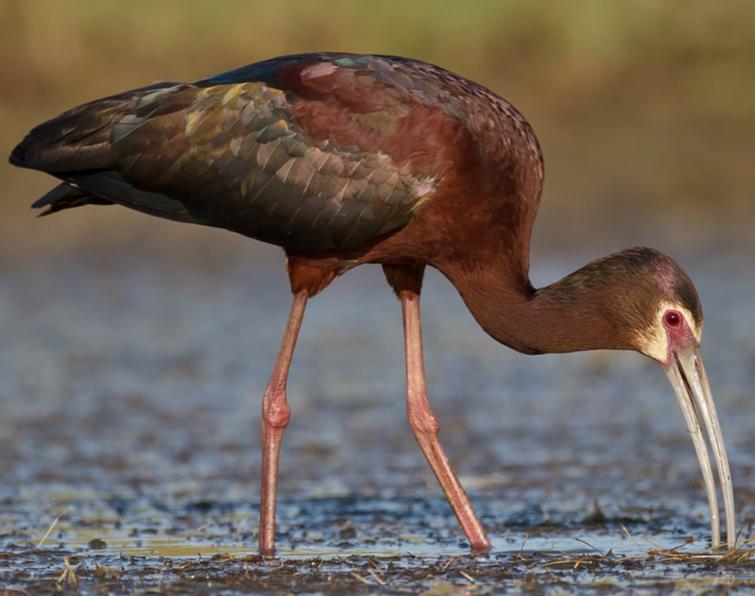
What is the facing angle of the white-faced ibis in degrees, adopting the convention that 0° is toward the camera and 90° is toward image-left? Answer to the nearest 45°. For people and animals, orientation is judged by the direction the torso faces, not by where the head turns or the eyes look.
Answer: approximately 270°
